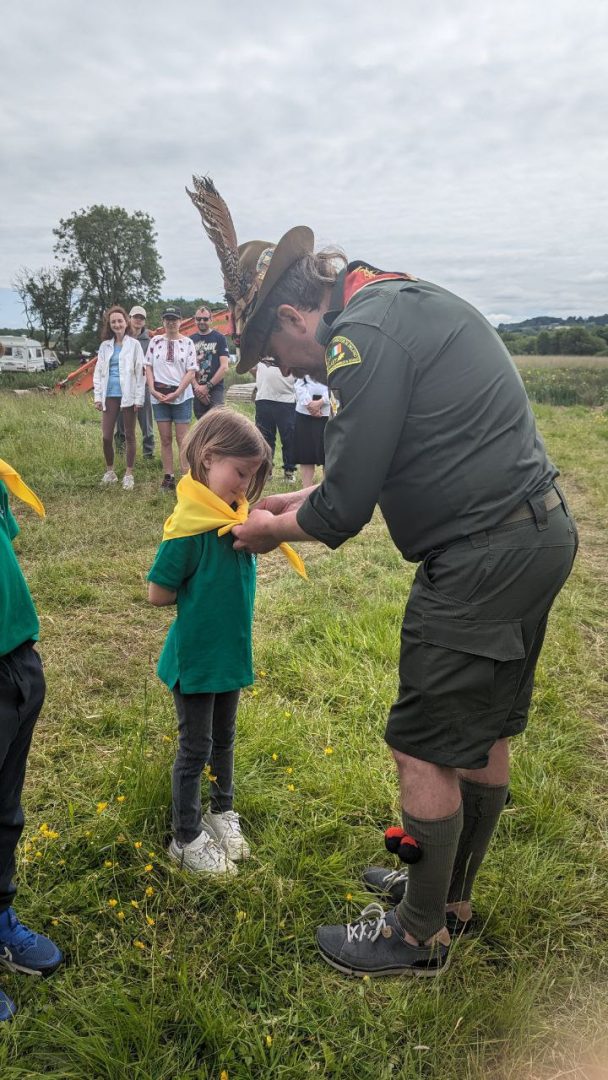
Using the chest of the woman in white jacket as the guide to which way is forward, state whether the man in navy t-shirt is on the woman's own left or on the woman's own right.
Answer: on the woman's own left

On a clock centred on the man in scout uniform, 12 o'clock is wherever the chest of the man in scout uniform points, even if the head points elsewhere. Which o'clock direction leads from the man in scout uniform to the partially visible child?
The partially visible child is roughly at 12 o'clock from the man in scout uniform.

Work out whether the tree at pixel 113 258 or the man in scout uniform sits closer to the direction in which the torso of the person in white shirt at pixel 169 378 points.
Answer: the man in scout uniform

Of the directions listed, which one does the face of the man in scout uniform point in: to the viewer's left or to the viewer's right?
to the viewer's left

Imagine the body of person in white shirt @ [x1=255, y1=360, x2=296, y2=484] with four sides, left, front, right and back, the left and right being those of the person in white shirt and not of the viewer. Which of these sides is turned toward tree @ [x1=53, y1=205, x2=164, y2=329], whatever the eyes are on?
back

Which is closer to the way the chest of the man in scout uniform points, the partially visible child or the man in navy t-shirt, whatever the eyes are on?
the partially visible child

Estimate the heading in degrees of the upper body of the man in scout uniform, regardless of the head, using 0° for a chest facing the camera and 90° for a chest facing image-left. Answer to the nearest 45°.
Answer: approximately 90°

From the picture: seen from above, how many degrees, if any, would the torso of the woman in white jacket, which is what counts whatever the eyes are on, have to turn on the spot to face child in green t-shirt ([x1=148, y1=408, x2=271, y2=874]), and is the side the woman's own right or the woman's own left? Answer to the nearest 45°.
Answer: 0° — they already face them

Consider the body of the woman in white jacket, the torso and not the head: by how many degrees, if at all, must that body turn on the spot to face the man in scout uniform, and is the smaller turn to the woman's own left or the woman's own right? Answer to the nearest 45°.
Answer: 0° — they already face them
